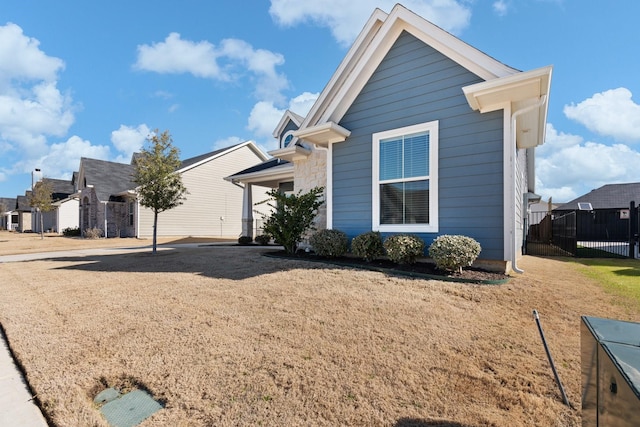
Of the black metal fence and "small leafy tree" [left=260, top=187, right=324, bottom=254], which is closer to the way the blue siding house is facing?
the small leafy tree

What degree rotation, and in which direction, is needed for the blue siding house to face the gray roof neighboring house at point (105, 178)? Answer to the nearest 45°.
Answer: approximately 90° to its right

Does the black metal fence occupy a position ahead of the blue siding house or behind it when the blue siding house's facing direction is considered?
behind

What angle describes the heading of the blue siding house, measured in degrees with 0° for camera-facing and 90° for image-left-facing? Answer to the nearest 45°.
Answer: approximately 45°

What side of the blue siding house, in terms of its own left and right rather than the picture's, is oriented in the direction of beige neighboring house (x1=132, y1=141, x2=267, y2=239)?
right

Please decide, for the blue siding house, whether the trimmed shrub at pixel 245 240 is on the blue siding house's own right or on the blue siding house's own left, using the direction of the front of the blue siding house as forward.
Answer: on the blue siding house's own right
